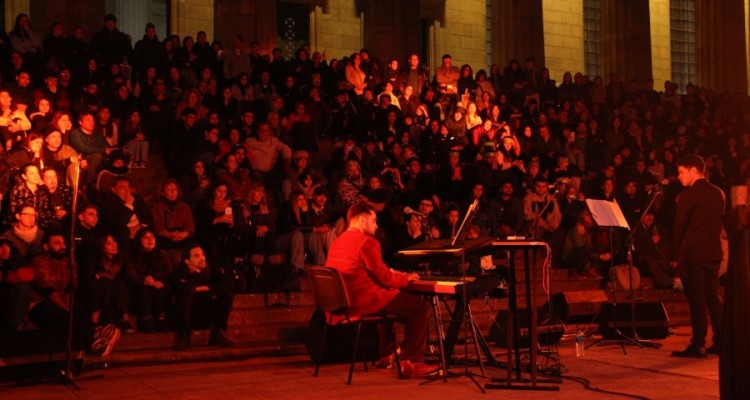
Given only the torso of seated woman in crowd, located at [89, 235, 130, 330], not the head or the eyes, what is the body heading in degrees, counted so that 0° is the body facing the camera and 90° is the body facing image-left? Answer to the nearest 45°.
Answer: approximately 315°

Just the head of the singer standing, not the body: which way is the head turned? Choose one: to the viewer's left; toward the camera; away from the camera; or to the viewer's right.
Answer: to the viewer's left

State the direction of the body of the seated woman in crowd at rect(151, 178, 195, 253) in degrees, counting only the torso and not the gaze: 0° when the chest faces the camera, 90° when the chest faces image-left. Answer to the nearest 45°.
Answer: approximately 0°

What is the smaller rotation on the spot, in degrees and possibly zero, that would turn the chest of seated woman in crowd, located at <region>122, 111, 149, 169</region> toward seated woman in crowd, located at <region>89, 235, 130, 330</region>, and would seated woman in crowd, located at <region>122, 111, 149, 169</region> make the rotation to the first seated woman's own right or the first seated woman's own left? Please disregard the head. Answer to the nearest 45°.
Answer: approximately 45° to the first seated woman's own right

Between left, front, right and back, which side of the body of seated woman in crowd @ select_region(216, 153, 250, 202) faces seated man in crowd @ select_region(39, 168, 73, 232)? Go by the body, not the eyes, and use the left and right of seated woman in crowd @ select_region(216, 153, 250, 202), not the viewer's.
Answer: right

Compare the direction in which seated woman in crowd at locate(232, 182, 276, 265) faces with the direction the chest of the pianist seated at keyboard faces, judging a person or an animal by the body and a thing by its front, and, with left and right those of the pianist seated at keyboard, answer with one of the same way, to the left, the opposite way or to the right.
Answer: to the right

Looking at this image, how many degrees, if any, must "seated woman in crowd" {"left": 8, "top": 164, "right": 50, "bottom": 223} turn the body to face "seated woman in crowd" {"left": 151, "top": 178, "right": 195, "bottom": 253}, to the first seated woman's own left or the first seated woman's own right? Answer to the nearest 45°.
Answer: approximately 45° to the first seated woman's own left

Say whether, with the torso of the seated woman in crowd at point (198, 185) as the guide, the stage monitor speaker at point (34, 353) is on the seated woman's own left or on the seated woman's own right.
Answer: on the seated woman's own right

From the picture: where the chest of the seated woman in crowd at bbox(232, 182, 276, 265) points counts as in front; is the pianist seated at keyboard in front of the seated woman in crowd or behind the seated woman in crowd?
in front

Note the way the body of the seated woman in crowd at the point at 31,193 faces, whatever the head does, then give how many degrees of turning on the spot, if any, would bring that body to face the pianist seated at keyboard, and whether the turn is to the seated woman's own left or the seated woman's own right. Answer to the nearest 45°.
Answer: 0° — they already face them
